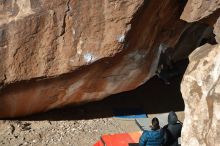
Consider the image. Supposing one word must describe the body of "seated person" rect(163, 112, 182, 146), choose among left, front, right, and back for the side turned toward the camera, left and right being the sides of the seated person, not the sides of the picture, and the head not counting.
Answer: back

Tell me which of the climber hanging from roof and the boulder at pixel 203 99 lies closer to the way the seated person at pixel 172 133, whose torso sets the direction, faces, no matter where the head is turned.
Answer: the climber hanging from roof

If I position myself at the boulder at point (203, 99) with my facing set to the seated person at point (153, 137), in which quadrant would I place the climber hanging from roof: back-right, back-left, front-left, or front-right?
front-right

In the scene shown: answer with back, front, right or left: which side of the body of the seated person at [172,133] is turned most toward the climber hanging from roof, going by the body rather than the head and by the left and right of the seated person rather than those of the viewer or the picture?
front
